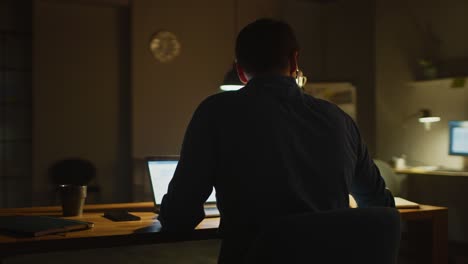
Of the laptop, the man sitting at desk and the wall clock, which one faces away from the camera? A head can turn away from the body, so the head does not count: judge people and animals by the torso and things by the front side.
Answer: the man sitting at desk

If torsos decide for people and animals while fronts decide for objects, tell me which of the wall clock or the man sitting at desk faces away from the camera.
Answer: the man sitting at desk

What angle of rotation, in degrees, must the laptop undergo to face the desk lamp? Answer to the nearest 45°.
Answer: approximately 135° to its left

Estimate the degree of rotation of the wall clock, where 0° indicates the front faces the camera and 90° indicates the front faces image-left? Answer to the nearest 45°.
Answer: approximately 0°

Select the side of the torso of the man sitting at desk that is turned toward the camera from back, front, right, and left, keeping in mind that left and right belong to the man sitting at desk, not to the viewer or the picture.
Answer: back

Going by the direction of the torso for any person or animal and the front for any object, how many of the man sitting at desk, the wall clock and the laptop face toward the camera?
2

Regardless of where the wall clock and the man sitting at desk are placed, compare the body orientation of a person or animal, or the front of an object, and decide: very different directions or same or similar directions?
very different directions

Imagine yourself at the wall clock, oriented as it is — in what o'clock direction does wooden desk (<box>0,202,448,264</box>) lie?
The wooden desk is roughly at 12 o'clock from the wall clock.

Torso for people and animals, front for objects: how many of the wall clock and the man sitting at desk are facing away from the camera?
1

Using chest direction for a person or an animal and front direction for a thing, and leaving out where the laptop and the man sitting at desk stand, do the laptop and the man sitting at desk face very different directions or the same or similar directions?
very different directions

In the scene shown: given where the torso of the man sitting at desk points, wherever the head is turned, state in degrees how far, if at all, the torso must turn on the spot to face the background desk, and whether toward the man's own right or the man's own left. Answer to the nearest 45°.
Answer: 0° — they already face it

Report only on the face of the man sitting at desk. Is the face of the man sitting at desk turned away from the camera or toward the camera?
away from the camera

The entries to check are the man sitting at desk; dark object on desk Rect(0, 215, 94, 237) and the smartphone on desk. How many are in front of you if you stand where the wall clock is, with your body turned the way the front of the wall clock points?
3

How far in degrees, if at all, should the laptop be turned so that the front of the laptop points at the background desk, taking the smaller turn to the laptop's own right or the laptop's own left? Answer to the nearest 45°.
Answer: approximately 135° to the laptop's own left
